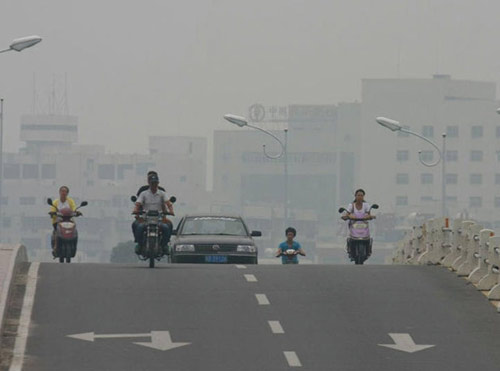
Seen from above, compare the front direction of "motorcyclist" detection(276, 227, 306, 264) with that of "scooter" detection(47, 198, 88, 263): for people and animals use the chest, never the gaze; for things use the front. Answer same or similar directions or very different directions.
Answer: same or similar directions

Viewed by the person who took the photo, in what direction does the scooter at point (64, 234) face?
facing the viewer

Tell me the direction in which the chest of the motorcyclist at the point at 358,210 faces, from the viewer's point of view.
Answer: toward the camera

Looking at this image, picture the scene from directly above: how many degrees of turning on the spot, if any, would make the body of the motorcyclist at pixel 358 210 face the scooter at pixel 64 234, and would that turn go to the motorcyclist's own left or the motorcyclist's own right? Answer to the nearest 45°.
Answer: approximately 90° to the motorcyclist's own right

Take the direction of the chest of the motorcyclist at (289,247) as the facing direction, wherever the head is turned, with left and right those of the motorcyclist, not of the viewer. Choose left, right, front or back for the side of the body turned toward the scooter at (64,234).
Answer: right

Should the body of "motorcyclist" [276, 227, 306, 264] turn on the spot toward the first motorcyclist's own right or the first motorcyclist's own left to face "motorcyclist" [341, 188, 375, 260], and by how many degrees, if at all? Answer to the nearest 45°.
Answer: approximately 45° to the first motorcyclist's own left

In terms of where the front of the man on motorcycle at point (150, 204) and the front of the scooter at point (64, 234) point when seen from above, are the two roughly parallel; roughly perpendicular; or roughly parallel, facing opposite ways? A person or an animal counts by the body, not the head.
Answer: roughly parallel

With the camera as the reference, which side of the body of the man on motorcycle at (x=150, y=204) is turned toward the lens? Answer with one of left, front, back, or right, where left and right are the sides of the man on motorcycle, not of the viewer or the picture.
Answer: front

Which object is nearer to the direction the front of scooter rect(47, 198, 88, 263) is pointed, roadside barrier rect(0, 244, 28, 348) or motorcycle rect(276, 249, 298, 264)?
the roadside barrier
